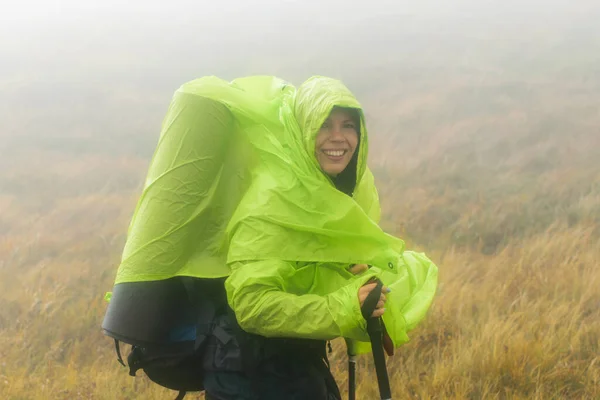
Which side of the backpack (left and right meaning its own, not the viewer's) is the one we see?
left
